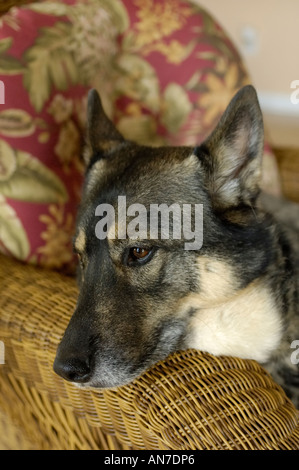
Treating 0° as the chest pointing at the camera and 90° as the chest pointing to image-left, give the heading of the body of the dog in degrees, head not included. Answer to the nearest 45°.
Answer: approximately 45°

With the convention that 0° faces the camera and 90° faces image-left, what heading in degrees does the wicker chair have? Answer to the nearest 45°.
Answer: approximately 315°
